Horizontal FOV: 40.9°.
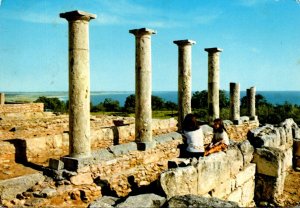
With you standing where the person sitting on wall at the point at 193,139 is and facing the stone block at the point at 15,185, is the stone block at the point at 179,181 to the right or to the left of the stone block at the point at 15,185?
left

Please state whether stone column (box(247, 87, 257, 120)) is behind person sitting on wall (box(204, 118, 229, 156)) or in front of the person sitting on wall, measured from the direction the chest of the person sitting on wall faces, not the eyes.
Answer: behind

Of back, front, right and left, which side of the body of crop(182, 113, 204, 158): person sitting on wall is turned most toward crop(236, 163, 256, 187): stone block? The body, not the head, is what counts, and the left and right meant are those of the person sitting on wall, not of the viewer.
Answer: right

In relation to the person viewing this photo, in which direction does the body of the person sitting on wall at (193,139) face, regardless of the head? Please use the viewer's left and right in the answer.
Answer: facing away from the viewer

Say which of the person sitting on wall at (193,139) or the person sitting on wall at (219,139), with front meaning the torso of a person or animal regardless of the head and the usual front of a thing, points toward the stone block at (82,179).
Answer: the person sitting on wall at (219,139)

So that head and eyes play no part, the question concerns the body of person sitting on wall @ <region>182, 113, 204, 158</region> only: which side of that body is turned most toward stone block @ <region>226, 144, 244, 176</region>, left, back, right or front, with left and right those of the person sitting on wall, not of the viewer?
right

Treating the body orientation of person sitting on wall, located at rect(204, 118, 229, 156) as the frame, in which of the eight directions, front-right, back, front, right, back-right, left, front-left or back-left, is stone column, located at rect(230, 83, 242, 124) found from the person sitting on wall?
back-right

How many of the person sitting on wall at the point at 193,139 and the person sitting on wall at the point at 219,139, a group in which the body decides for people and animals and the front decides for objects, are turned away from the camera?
1
